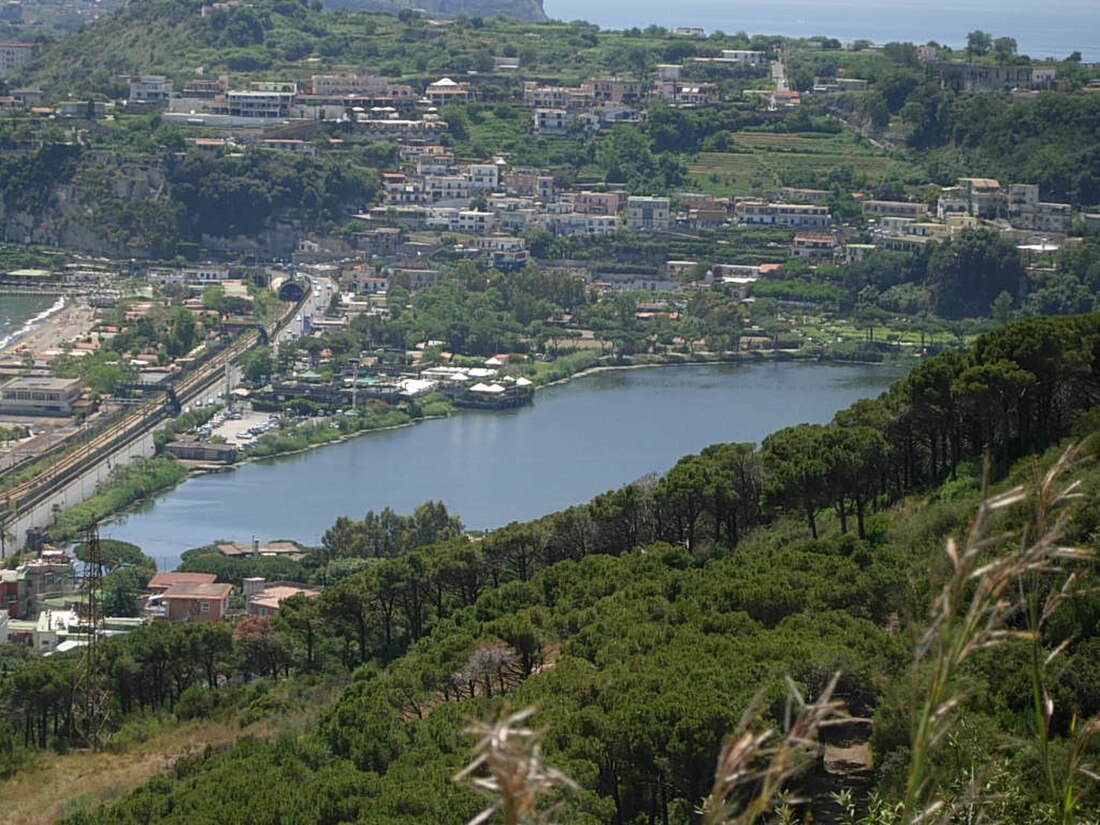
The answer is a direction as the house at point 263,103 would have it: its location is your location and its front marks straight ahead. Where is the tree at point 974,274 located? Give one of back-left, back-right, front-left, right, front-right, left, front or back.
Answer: front-left

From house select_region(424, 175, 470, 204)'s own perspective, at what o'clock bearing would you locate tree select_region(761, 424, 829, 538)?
The tree is roughly at 12 o'clock from the house.

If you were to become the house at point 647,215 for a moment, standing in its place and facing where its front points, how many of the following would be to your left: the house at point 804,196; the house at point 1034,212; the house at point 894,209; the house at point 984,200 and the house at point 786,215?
5

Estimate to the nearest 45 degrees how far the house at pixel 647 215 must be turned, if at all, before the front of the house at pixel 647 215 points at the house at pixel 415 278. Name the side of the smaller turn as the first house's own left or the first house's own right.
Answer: approximately 45° to the first house's own right

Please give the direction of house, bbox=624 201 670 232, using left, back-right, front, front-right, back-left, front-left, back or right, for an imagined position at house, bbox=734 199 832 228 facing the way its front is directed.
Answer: right

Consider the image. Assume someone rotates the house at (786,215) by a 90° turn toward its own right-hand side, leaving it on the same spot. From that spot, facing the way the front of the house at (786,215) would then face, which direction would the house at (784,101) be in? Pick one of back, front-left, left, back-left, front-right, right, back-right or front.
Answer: right

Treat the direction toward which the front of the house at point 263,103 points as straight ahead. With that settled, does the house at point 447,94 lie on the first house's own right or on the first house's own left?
on the first house's own left

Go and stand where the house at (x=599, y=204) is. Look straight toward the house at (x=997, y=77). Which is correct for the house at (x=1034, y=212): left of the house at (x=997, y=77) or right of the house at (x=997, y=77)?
right

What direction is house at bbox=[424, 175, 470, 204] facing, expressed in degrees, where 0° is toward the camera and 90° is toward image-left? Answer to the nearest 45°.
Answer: approximately 0°

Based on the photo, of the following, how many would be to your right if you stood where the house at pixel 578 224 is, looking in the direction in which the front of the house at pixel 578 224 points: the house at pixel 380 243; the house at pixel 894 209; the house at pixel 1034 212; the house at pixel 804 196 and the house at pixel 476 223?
2

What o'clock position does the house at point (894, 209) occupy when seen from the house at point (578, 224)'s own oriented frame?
the house at point (894, 209) is roughly at 9 o'clock from the house at point (578, 224).

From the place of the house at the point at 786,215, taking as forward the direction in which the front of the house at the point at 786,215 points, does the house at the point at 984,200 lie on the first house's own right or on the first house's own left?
on the first house's own left
